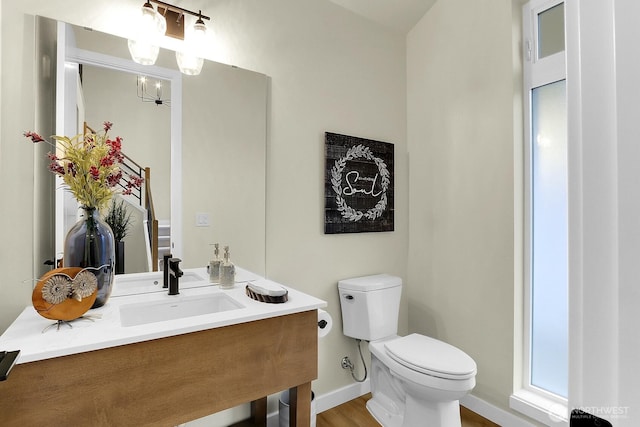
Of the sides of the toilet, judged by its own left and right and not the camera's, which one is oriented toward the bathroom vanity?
right

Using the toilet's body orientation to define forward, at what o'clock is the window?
The window is roughly at 10 o'clock from the toilet.

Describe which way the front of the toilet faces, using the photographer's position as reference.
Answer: facing the viewer and to the right of the viewer

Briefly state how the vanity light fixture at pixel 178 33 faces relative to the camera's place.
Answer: facing the viewer

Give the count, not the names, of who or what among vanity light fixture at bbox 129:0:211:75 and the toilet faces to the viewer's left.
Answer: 0

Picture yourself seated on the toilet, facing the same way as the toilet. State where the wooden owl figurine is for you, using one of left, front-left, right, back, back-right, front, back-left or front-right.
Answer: right

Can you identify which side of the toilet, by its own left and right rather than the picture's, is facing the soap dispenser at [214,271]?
right
